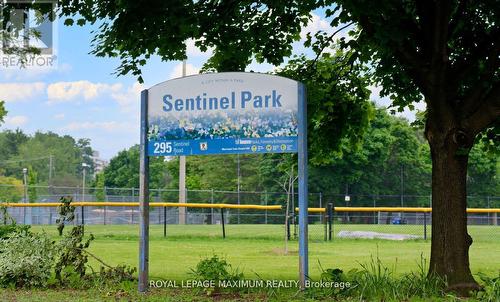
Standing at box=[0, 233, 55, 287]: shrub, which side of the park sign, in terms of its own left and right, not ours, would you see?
right

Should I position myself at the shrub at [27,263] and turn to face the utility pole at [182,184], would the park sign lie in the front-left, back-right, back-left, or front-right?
back-right

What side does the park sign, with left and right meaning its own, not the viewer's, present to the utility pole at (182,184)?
back

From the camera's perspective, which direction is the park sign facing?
toward the camera
